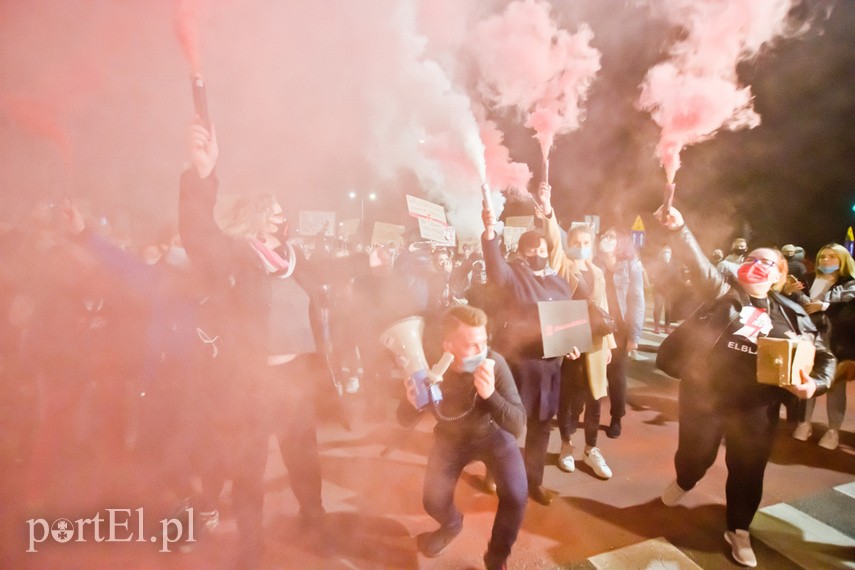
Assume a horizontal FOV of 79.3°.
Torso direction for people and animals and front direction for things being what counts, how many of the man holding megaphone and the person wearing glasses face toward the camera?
2

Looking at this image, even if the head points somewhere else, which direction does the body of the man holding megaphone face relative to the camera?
toward the camera

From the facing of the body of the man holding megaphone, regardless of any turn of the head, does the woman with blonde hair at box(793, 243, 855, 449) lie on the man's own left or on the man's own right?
on the man's own left

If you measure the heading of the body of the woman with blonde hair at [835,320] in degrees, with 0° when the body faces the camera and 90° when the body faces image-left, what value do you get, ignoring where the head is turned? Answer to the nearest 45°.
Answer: approximately 45°

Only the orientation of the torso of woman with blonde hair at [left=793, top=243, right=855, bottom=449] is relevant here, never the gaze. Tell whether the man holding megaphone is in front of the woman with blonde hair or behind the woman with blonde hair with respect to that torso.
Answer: in front

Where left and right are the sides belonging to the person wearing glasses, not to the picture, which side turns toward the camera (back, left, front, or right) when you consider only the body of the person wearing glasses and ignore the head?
front

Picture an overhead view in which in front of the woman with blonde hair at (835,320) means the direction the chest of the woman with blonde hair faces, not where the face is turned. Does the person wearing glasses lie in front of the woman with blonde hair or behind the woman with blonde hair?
in front

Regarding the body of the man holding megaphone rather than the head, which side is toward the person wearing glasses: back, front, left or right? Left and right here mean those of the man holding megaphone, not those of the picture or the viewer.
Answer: left

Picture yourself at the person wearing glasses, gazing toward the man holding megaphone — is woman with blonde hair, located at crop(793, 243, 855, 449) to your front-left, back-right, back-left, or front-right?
back-right

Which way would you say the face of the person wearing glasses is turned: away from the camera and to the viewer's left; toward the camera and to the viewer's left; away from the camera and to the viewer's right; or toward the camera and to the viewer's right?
toward the camera and to the viewer's left

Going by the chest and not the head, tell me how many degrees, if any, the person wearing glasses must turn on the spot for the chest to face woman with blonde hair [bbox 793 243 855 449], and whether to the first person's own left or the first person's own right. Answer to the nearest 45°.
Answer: approximately 180°

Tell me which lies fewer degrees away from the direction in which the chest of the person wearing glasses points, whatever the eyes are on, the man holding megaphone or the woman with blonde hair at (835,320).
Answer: the man holding megaphone
